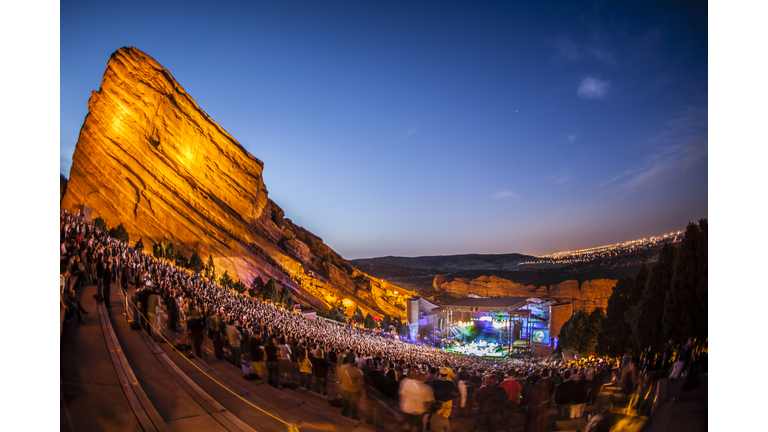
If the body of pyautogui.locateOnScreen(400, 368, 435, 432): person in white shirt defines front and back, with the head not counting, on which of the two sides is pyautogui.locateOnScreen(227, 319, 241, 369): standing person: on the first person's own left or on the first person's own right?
on the first person's own left

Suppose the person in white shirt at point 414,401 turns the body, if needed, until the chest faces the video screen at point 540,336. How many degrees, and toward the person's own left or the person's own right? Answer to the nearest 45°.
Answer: approximately 45° to the person's own right

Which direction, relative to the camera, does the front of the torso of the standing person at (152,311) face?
to the viewer's right

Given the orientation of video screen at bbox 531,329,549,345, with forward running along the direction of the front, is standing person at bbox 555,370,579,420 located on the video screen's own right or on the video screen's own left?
on the video screen's own left

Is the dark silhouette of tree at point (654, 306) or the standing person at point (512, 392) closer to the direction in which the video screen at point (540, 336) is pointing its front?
the standing person

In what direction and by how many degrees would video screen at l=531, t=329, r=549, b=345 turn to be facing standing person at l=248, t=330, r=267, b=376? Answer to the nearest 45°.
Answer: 0° — it already faces them

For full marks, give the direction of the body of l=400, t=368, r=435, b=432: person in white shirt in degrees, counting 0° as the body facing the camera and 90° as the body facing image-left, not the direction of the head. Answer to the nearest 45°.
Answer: approximately 180°
